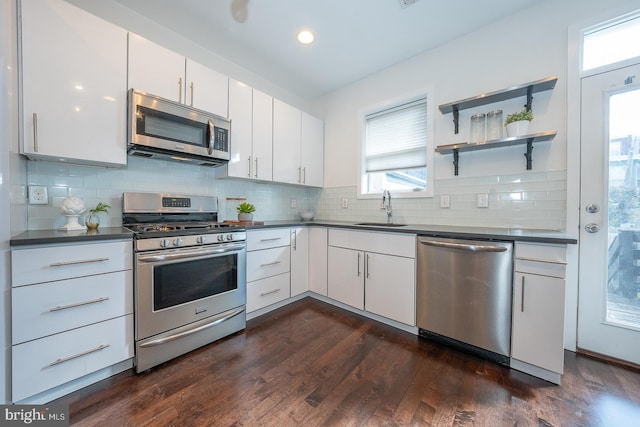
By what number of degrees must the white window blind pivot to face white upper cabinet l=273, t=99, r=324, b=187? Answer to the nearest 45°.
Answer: approximately 45° to its right

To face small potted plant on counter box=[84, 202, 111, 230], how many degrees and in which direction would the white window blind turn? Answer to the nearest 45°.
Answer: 0° — it already faces it

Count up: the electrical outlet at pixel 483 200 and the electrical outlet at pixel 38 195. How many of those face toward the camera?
2

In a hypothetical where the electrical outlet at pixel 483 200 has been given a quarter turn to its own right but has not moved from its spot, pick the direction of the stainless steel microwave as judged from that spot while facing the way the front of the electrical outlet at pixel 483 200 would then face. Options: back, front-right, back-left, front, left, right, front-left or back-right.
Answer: front-left

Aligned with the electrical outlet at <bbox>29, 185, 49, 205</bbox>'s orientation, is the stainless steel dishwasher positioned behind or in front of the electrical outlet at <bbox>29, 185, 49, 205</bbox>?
in front

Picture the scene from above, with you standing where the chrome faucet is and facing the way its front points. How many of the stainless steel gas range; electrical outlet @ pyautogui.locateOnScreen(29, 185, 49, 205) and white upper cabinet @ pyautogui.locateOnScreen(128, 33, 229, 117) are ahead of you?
3

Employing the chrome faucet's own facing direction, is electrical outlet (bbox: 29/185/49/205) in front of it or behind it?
in front

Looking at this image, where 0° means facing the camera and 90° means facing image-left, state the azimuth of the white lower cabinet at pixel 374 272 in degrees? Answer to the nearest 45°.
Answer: approximately 45°

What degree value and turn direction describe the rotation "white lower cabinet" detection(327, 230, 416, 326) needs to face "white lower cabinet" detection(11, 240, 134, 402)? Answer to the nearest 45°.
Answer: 0° — it already faces it
